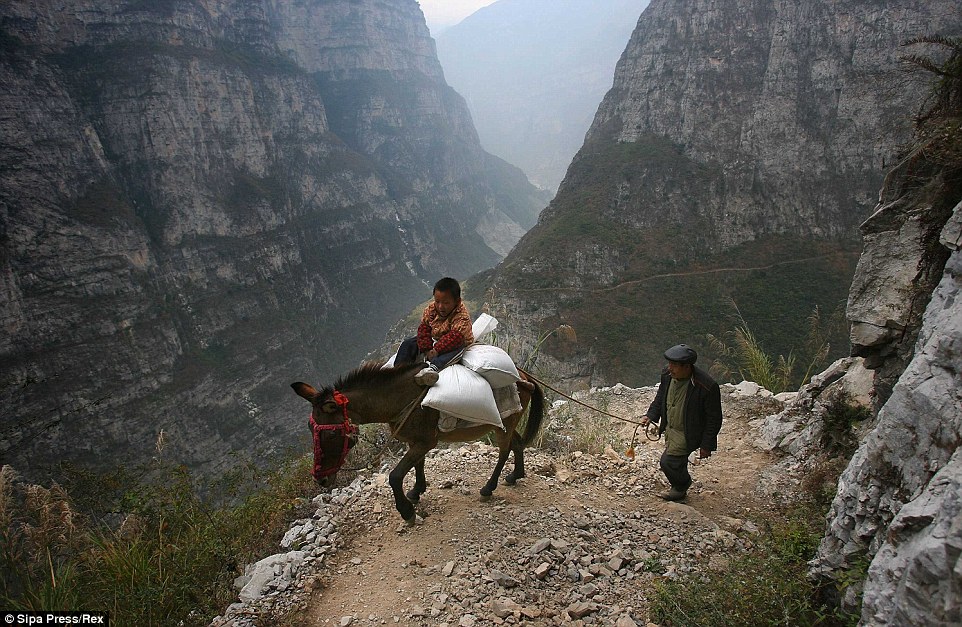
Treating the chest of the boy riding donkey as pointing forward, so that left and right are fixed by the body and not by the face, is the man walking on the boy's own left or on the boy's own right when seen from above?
on the boy's own left

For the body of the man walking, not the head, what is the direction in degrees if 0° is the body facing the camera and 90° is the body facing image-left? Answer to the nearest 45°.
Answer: approximately 45°

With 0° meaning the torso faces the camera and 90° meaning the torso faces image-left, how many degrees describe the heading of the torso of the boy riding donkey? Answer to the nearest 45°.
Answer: approximately 45°

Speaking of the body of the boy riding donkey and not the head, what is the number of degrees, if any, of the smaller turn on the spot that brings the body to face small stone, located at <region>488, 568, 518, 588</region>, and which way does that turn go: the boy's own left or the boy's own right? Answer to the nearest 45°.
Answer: approximately 45° to the boy's own left

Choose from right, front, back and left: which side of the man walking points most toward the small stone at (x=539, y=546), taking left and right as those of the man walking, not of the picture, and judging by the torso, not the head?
front

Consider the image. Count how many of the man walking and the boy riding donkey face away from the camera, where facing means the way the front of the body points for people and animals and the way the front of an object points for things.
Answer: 0

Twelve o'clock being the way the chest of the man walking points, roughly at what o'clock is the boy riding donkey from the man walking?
The boy riding donkey is roughly at 1 o'clock from the man walking.

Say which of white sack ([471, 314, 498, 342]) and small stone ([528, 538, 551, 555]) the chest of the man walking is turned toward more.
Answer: the small stone

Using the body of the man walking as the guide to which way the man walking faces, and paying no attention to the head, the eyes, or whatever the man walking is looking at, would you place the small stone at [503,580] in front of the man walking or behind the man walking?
in front

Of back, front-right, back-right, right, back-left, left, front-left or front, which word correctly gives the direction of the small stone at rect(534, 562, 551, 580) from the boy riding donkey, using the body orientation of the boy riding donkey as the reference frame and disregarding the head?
front-left

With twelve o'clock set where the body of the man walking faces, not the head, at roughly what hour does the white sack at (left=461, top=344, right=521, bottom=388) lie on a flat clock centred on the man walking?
The white sack is roughly at 1 o'clock from the man walking.

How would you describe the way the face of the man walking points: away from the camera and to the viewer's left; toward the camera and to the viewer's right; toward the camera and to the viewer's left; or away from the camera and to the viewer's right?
toward the camera and to the viewer's left
